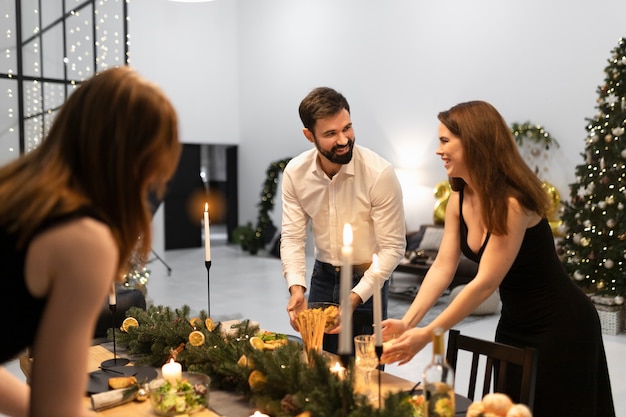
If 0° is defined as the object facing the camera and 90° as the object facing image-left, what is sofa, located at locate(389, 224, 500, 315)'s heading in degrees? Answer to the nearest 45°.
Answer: approximately 45°

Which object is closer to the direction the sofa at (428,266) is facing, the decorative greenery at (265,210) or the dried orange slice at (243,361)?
the dried orange slice

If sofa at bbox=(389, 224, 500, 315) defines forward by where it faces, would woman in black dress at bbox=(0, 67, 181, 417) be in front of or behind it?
in front

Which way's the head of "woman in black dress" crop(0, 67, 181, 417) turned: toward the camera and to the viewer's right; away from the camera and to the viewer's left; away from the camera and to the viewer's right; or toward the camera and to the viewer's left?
away from the camera and to the viewer's right

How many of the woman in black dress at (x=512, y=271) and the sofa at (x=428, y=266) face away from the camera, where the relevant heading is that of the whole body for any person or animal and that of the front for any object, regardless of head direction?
0

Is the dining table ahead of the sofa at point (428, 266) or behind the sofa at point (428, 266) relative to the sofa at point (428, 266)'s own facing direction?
ahead

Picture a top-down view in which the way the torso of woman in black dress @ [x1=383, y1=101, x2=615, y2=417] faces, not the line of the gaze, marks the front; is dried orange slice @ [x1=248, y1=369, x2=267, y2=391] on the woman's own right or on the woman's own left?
on the woman's own left

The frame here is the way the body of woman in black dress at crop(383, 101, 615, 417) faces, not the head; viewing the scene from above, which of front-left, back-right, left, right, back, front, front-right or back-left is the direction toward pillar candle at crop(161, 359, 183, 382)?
front-left

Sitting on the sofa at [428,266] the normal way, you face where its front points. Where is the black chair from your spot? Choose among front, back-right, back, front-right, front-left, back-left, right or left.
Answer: front-left

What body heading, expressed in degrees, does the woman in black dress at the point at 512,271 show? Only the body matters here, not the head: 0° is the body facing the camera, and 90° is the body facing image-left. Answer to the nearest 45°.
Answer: approximately 90°

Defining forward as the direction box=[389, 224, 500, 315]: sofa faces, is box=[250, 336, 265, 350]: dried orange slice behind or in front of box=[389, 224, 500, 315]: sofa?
in front
